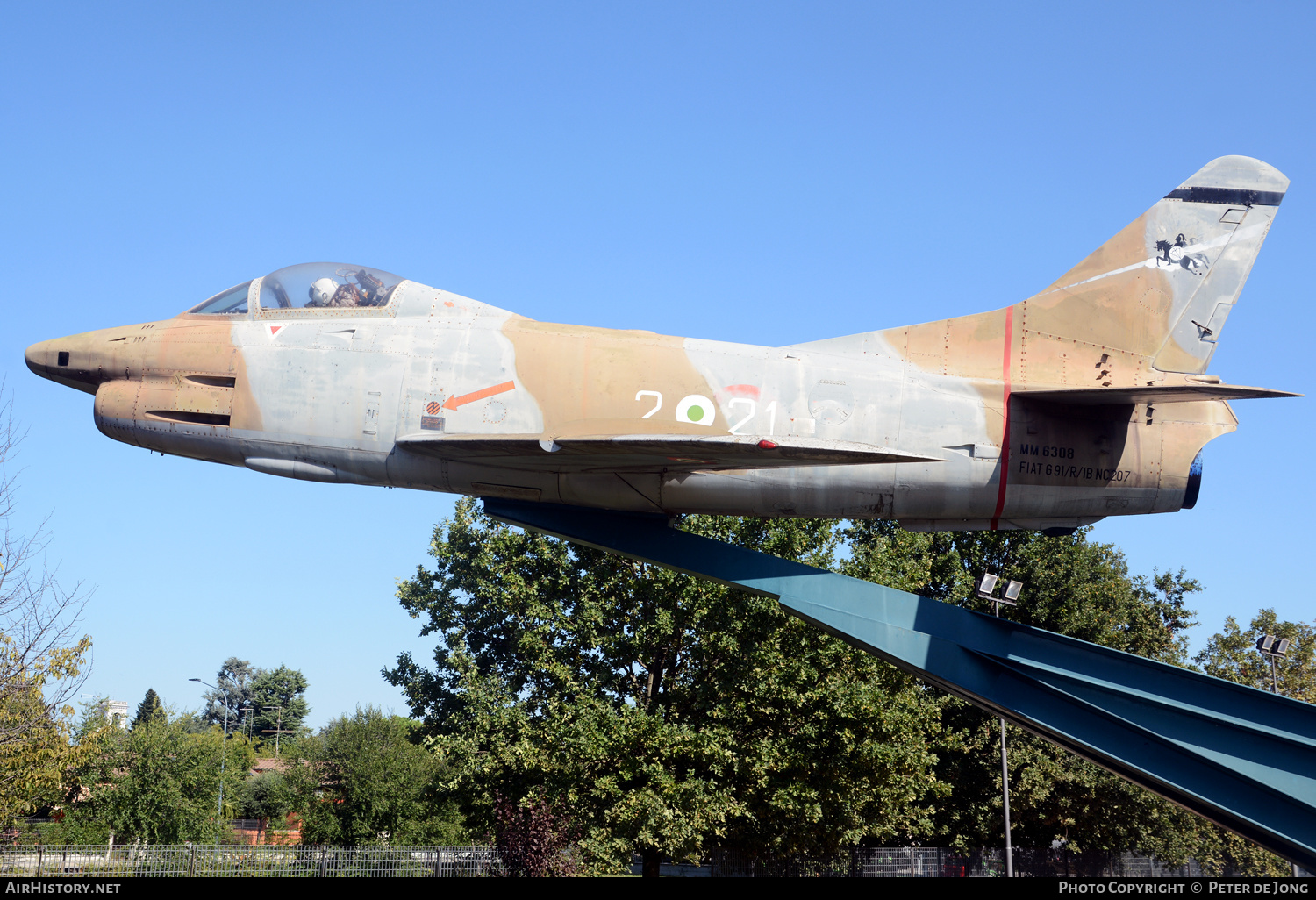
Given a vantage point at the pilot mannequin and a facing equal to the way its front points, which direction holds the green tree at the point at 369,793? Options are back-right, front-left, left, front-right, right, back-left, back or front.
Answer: right

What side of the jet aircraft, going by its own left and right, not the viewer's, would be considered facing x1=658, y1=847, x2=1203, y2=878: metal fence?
right

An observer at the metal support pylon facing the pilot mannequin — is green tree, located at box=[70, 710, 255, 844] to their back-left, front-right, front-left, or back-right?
front-right

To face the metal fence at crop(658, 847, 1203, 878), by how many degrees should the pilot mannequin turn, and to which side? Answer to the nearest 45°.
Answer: approximately 135° to its right

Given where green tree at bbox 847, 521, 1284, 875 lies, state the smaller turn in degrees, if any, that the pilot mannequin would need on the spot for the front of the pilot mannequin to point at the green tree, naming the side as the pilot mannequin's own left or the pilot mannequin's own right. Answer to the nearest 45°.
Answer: approximately 135° to the pilot mannequin's own right

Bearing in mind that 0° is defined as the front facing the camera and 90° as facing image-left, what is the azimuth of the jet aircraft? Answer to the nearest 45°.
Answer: approximately 90°

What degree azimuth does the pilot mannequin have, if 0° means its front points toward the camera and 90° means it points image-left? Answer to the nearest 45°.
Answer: approximately 90°

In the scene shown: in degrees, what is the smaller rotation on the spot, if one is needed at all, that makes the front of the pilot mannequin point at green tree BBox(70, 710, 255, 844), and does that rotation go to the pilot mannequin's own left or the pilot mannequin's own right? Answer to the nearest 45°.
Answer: approximately 90° to the pilot mannequin's own right

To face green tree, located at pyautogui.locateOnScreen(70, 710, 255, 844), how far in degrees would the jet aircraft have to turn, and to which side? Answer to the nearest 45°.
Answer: approximately 45° to its right

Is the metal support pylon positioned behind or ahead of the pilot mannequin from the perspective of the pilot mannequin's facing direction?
behind
